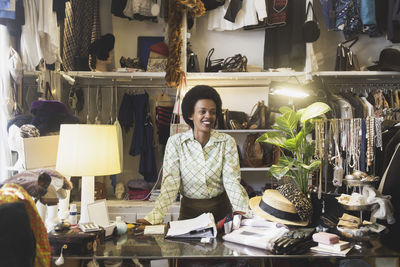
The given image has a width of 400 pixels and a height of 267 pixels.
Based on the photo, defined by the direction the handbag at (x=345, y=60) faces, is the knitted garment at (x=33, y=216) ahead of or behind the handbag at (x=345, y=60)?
ahead

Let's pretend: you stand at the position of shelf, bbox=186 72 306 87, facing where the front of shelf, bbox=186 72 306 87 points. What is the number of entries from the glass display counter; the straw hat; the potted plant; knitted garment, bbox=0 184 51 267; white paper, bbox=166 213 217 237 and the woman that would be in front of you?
6

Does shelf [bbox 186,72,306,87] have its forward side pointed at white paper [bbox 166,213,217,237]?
yes

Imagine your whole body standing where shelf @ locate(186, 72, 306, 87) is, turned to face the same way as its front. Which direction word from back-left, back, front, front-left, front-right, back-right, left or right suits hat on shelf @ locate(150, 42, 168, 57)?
right

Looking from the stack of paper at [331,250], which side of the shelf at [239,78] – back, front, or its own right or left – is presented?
front

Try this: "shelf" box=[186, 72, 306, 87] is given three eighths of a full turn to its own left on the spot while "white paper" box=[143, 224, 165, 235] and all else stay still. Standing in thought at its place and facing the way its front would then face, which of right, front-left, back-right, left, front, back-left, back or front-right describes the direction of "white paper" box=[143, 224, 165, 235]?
back-right

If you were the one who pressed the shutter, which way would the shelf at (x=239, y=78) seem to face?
facing the viewer

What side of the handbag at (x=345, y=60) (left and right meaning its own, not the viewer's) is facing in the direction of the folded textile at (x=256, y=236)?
front

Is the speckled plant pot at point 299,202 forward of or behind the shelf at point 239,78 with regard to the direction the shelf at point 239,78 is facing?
forward

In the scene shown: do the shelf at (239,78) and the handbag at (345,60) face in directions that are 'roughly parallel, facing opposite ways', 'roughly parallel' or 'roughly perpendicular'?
roughly parallel

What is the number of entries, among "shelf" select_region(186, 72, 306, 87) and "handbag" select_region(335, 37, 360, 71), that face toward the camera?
2

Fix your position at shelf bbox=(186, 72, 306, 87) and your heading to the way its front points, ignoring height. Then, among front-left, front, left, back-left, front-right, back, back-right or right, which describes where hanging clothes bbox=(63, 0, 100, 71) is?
right
